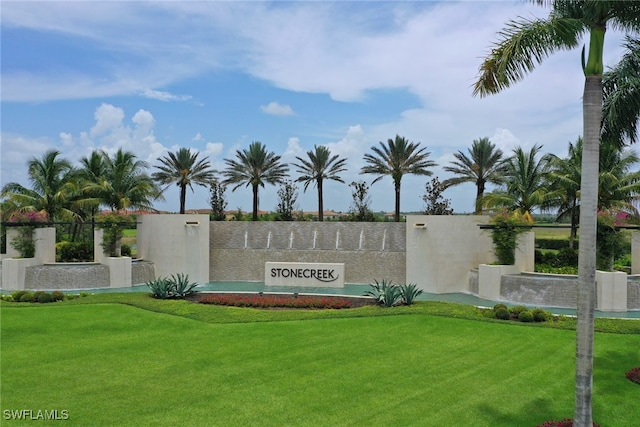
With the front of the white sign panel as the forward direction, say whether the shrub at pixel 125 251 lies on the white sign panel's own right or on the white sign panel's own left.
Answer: on the white sign panel's own right

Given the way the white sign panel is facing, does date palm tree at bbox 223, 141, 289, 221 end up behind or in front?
behind

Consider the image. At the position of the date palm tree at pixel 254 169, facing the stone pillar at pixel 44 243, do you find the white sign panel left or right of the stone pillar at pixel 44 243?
left

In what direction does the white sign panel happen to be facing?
toward the camera

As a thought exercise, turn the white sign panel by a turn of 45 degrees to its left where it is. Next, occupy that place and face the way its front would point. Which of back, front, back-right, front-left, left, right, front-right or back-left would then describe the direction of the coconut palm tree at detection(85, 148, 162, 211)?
back

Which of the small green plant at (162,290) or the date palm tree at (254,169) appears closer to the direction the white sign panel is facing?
the small green plant

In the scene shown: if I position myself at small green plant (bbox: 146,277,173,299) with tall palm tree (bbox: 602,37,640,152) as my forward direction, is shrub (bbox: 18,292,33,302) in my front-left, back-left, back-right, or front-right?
back-right

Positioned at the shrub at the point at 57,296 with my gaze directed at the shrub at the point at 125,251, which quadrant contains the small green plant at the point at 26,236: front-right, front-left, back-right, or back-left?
front-left

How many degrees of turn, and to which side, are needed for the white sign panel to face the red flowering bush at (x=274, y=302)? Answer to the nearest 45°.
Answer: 0° — it already faces it

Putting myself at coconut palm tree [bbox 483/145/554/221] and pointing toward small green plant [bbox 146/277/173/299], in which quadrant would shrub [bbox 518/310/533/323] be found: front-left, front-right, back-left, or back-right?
front-left

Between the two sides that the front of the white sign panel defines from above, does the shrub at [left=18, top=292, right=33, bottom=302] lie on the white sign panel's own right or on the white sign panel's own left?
on the white sign panel's own right

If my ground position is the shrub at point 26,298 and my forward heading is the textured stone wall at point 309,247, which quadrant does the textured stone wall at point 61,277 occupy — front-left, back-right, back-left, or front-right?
front-left

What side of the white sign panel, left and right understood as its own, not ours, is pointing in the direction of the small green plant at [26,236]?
right

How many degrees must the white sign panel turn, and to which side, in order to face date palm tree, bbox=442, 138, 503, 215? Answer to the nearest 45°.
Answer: approximately 135° to its left
